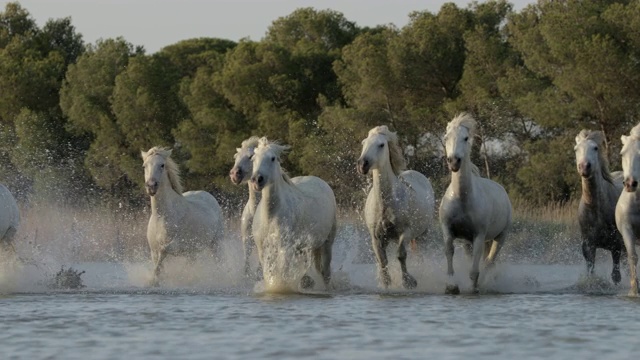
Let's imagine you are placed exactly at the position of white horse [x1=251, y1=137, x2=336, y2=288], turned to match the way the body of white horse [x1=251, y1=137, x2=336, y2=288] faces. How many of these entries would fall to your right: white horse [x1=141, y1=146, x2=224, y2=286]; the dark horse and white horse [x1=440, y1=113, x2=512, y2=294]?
1

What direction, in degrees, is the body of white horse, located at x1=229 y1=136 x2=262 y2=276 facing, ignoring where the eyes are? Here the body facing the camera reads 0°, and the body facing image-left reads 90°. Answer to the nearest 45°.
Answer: approximately 45°

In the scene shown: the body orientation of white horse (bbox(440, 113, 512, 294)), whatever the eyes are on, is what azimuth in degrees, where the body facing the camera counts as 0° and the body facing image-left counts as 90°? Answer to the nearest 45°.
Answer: approximately 45°

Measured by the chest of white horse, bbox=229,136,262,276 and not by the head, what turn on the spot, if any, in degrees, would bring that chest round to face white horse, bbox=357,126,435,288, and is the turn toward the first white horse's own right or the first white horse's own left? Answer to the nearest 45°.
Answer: approximately 90° to the first white horse's own left

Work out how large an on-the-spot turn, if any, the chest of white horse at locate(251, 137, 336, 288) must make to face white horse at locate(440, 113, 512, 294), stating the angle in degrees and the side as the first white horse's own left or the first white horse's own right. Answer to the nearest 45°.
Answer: approximately 135° to the first white horse's own left

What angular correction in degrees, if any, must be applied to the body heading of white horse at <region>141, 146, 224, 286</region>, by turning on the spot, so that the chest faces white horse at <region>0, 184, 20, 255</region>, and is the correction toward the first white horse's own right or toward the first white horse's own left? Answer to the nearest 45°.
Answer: approximately 45° to the first white horse's own right

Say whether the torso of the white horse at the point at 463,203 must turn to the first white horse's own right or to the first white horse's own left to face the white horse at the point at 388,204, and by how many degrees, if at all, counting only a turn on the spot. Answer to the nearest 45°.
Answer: approximately 45° to the first white horse's own right

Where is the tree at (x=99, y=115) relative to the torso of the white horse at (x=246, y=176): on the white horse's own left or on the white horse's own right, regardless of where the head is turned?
on the white horse's own right
